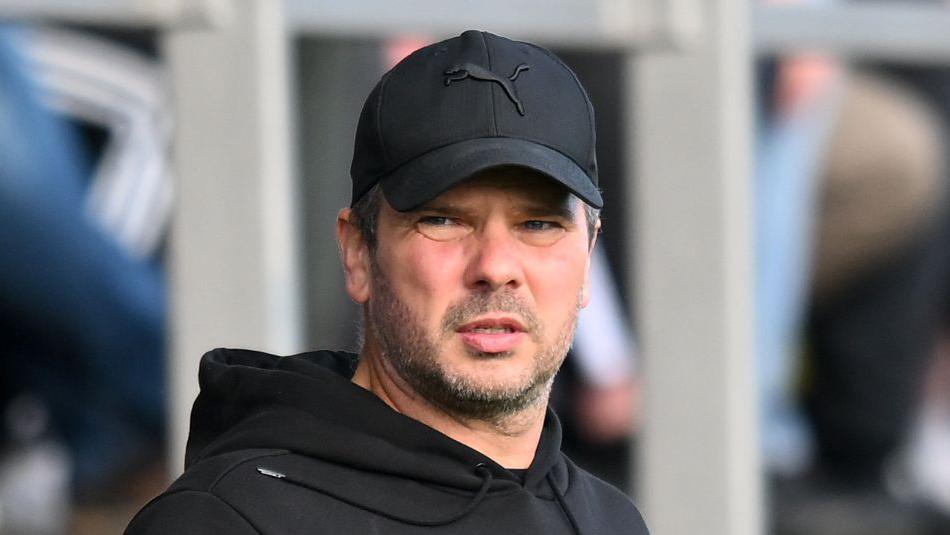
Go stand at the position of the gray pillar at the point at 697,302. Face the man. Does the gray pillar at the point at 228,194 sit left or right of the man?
right

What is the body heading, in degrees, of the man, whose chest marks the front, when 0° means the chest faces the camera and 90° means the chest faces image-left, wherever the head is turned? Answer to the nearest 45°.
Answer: approximately 315°

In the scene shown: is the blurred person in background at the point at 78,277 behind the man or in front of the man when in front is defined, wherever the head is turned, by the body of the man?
behind

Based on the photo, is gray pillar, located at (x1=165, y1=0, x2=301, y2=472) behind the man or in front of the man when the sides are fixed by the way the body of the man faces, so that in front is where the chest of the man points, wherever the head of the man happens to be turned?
behind
